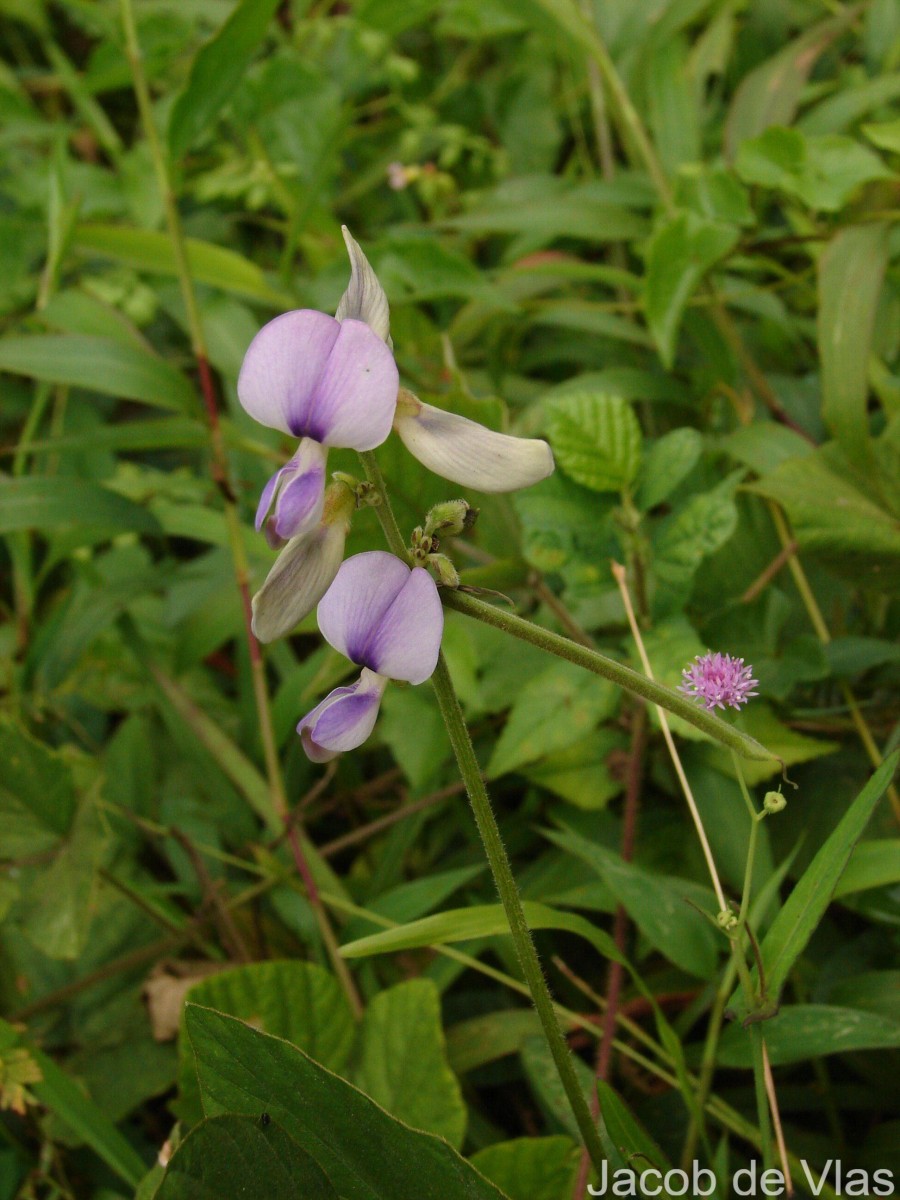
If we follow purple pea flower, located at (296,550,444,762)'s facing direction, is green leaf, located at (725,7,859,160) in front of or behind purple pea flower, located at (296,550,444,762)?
behind

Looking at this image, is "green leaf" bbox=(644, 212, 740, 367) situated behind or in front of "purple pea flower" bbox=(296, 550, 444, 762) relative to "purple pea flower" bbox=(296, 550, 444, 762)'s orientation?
behind

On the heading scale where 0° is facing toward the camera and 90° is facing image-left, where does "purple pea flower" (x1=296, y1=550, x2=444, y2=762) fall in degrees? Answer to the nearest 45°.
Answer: approximately 45°
